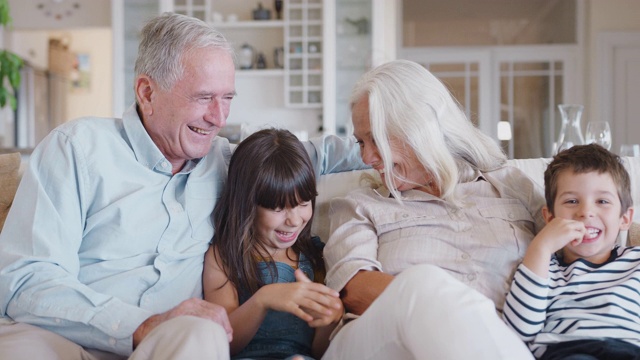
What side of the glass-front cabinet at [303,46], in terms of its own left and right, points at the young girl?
front

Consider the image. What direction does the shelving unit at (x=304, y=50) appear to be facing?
toward the camera

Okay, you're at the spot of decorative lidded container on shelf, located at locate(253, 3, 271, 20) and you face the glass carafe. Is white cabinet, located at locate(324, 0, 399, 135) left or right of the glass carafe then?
left

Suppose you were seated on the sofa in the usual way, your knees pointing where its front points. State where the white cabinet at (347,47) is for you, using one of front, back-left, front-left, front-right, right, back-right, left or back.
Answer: back

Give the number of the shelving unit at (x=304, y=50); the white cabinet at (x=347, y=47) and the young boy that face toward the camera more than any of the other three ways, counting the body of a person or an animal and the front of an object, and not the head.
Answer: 3

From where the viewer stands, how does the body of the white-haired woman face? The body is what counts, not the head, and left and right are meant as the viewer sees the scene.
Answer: facing the viewer

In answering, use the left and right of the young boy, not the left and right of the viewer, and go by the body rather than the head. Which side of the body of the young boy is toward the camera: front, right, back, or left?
front

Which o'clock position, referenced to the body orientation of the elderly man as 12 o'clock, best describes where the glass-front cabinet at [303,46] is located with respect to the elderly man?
The glass-front cabinet is roughly at 8 o'clock from the elderly man.

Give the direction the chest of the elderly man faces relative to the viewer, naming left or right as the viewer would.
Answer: facing the viewer and to the right of the viewer
